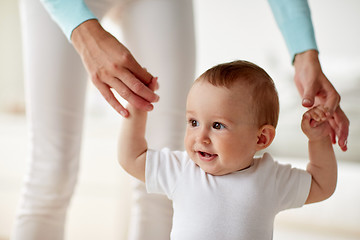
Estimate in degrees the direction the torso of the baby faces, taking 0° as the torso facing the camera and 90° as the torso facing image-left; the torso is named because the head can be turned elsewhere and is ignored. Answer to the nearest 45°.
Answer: approximately 0°
